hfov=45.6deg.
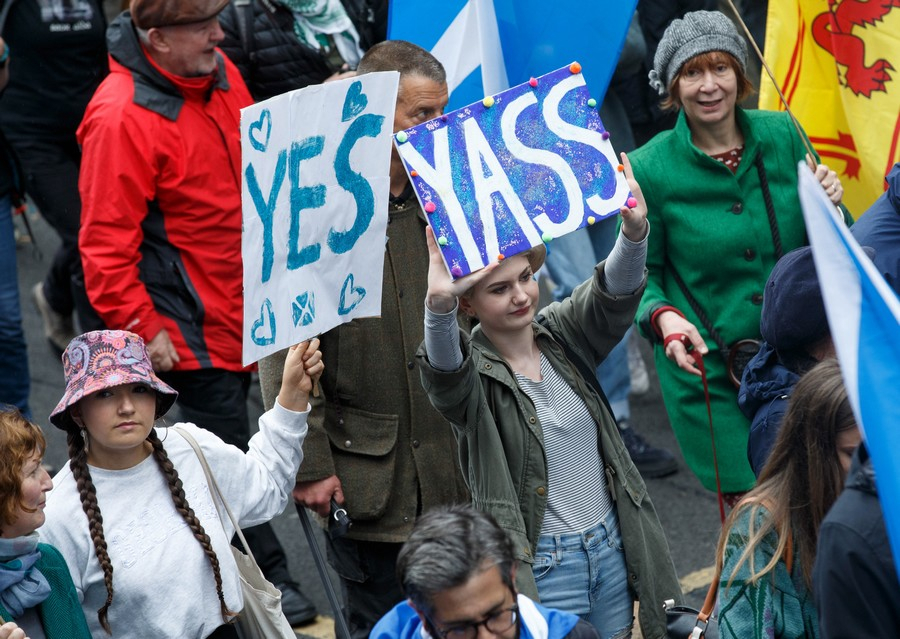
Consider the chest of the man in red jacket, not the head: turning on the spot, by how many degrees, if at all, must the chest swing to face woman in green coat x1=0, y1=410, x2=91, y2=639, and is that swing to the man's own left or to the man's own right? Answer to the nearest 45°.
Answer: approximately 45° to the man's own right

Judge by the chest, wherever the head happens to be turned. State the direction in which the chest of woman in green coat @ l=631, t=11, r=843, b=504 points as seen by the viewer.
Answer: toward the camera

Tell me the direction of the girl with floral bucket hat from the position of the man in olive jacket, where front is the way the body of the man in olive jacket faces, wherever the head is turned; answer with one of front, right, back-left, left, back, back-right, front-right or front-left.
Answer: right

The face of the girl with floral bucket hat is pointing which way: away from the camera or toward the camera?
toward the camera

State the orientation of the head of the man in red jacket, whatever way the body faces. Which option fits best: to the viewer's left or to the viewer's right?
to the viewer's right

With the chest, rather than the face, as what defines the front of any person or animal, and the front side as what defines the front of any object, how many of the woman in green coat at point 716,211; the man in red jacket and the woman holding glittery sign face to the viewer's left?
0

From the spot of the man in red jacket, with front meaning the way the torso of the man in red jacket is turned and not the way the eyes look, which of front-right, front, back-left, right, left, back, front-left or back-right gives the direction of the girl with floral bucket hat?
front-right

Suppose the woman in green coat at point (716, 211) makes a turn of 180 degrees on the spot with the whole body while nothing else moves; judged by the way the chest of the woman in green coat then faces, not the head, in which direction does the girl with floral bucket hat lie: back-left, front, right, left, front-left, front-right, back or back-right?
back-left

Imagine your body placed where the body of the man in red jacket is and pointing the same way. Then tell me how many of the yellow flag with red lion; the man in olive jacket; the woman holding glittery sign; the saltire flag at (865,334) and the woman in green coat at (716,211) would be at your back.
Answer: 0

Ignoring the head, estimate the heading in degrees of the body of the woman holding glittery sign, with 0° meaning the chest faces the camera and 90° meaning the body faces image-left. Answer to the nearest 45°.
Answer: approximately 315°

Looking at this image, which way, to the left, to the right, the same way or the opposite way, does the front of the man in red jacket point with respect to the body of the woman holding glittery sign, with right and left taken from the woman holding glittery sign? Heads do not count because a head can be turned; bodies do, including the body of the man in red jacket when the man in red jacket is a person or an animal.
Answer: the same way

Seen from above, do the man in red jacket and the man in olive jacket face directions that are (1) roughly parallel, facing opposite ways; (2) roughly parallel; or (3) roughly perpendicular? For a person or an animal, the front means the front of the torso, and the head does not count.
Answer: roughly parallel

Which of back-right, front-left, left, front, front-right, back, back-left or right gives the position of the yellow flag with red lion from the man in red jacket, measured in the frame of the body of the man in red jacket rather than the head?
front-left

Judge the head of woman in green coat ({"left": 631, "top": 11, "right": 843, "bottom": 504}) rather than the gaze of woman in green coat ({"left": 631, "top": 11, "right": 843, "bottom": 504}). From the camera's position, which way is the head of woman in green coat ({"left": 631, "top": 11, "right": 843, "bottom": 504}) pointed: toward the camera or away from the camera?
toward the camera

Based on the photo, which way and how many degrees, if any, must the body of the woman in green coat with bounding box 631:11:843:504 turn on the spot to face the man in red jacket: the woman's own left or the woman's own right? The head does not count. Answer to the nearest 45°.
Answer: approximately 90° to the woman's own right

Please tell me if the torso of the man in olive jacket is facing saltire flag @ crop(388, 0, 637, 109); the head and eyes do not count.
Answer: no

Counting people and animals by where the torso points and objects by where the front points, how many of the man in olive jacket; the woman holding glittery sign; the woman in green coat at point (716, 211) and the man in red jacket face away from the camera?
0
